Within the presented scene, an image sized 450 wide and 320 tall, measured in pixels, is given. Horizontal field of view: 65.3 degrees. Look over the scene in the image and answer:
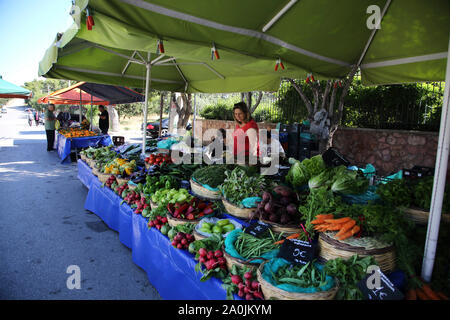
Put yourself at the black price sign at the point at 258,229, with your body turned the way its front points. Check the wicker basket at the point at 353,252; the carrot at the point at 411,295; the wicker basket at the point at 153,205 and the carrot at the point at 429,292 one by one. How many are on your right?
1

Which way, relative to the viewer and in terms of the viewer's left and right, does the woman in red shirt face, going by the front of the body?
facing the viewer and to the left of the viewer

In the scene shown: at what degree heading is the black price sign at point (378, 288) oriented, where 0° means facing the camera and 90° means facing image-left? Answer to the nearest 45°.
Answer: approximately 45°

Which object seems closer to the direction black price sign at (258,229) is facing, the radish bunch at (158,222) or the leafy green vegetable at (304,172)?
the radish bunch

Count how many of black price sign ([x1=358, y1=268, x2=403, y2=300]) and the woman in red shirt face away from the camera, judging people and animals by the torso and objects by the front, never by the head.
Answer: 0

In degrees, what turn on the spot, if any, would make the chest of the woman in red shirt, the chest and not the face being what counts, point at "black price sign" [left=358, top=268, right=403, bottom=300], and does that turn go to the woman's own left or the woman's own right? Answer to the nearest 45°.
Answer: approximately 45° to the woman's own left

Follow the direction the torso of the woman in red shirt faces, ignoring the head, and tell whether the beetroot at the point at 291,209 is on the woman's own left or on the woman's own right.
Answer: on the woman's own left

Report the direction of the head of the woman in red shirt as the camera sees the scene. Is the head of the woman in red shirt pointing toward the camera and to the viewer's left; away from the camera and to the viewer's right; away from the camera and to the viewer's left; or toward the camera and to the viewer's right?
toward the camera and to the viewer's left

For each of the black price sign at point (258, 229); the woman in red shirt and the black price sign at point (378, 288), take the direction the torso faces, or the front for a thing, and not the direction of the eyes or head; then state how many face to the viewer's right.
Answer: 0

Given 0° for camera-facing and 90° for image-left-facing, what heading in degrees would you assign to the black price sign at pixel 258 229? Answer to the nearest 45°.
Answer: approximately 45°
